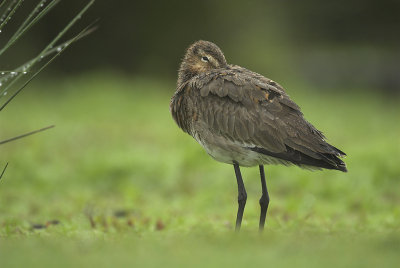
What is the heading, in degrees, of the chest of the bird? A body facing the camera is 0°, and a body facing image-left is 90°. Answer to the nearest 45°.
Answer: approximately 90°
